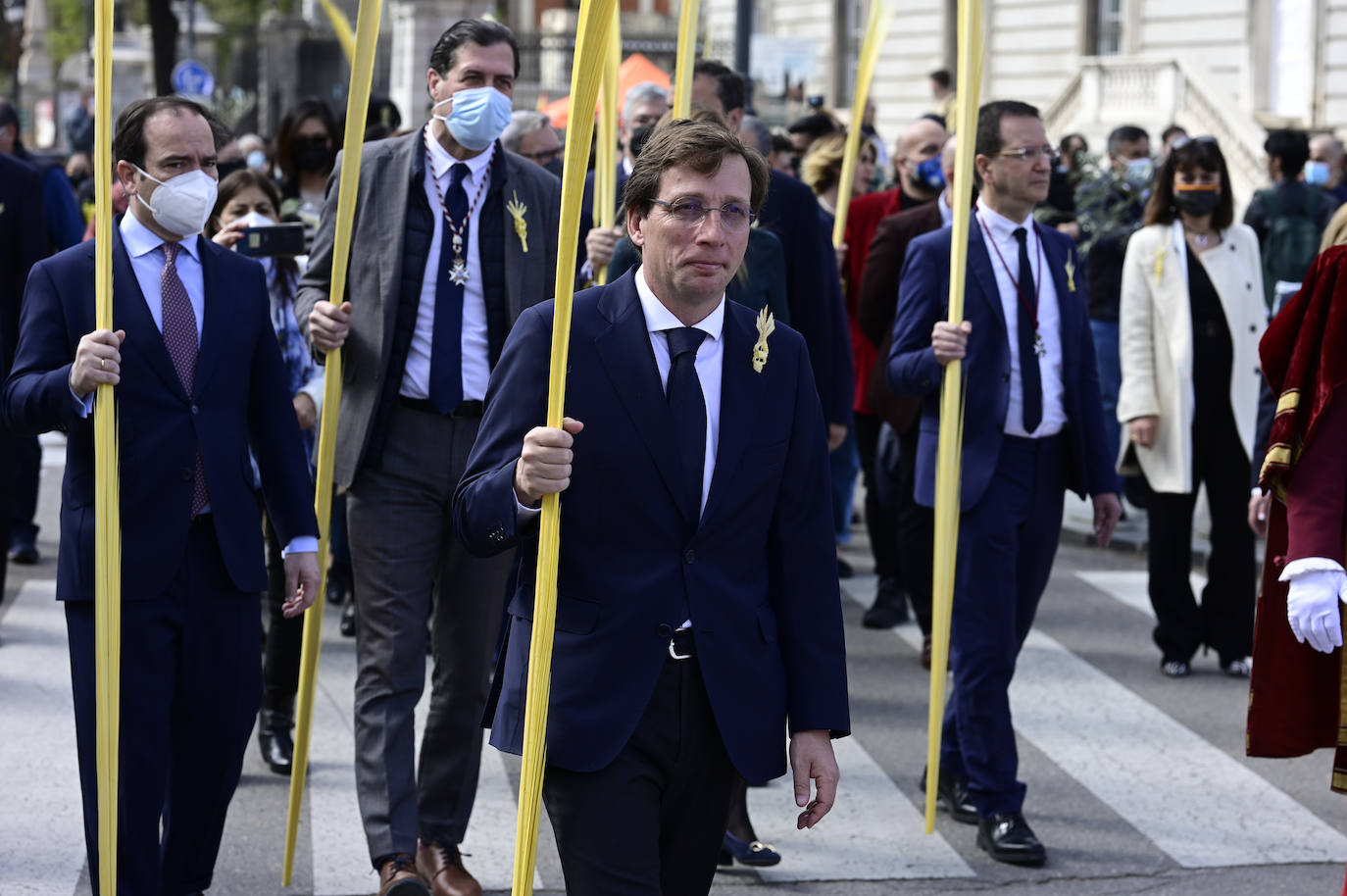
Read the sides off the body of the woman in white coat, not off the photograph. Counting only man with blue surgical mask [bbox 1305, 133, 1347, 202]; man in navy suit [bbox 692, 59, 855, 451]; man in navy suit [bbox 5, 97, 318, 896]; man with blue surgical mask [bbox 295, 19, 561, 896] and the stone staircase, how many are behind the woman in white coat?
2

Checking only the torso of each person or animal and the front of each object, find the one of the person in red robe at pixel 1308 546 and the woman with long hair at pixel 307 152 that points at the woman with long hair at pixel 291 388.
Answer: the woman with long hair at pixel 307 152

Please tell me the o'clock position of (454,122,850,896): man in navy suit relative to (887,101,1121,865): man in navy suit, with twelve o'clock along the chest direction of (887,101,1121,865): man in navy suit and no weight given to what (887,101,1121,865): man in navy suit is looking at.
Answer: (454,122,850,896): man in navy suit is roughly at 2 o'clock from (887,101,1121,865): man in navy suit.

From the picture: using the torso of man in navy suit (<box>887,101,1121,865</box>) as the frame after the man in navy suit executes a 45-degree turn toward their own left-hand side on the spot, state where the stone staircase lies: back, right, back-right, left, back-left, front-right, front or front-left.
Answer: left

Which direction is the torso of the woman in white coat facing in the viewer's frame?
toward the camera

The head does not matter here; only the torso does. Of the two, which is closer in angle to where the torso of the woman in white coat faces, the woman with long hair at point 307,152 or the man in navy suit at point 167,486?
the man in navy suit

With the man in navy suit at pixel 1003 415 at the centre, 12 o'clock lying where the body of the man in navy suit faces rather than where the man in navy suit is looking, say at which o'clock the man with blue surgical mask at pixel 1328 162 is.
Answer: The man with blue surgical mask is roughly at 8 o'clock from the man in navy suit.

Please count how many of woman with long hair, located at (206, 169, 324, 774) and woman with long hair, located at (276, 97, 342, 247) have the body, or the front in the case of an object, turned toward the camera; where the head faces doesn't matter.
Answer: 2

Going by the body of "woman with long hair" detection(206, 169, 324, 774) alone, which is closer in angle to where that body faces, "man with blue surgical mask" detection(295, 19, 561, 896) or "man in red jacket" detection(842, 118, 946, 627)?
the man with blue surgical mask

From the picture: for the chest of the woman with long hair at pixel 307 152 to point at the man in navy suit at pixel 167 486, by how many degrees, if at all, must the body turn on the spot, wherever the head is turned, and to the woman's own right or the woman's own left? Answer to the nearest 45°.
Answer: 0° — they already face them

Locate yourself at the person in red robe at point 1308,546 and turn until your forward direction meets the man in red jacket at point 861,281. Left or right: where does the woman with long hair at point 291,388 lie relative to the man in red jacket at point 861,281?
left

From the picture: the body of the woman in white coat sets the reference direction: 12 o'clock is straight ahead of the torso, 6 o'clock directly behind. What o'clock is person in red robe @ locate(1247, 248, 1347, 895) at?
The person in red robe is roughly at 12 o'clock from the woman in white coat.

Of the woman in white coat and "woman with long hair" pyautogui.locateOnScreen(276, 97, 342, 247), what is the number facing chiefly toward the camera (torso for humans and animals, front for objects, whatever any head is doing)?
2

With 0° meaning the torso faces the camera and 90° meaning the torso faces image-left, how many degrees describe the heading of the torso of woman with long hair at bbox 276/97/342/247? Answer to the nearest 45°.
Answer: approximately 0°

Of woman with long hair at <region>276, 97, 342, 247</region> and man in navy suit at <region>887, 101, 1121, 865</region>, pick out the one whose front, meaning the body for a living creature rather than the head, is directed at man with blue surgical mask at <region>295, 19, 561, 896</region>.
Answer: the woman with long hair

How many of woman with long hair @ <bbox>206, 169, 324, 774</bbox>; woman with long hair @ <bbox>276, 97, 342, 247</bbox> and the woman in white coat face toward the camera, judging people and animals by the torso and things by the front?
3

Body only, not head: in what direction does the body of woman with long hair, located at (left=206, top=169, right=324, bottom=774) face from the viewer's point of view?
toward the camera
